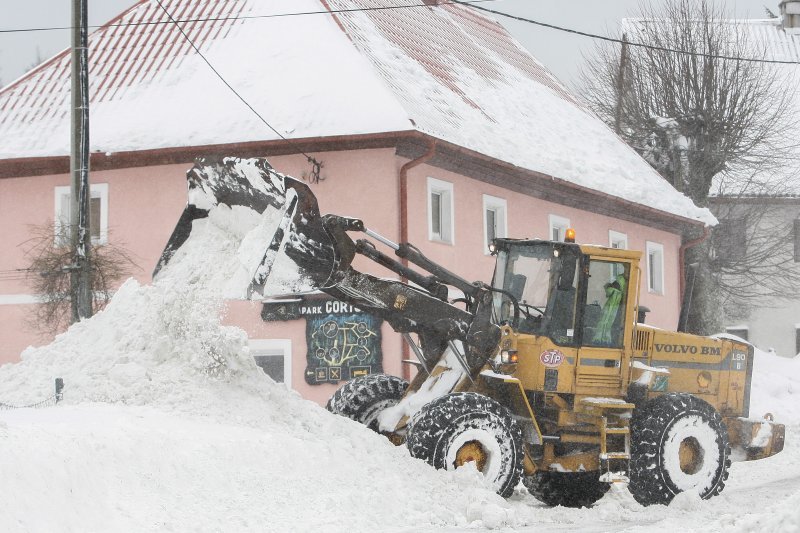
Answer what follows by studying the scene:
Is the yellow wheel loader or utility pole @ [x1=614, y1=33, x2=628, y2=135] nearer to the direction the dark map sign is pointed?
the yellow wheel loader

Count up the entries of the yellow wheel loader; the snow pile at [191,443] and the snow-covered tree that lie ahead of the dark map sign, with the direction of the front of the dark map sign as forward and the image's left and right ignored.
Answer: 2

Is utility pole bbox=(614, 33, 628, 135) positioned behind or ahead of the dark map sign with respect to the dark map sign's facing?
behind

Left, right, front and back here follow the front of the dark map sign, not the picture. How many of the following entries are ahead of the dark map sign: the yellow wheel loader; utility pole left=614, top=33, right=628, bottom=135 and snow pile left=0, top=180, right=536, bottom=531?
2

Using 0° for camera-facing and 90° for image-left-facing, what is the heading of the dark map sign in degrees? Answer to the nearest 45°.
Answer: approximately 0°

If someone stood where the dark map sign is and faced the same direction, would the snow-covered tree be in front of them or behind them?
behind

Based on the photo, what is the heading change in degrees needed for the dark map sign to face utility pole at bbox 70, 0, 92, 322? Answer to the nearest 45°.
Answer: approximately 45° to its right

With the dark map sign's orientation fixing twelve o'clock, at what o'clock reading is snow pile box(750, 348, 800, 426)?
The snow pile is roughly at 8 o'clock from the dark map sign.

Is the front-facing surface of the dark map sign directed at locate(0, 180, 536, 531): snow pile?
yes

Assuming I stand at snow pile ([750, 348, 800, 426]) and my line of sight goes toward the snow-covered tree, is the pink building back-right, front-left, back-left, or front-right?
front-left
